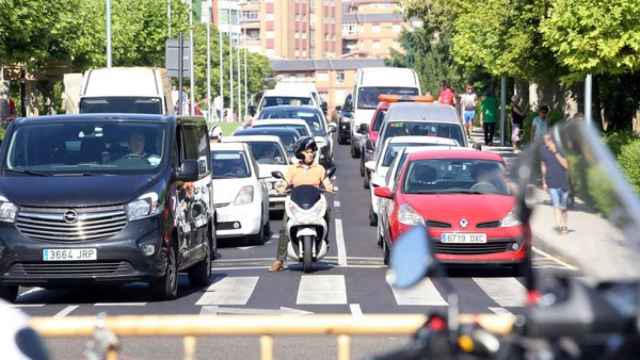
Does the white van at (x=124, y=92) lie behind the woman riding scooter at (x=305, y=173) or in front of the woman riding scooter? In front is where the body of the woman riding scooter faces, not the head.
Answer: behind

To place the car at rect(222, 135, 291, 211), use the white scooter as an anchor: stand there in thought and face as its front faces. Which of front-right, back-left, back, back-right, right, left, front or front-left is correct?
back

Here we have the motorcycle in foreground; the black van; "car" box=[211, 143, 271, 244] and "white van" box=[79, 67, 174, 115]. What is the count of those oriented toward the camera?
3

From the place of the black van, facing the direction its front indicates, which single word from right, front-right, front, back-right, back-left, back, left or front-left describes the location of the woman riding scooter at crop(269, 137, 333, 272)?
back-left

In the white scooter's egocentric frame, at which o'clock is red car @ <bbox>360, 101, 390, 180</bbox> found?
The red car is roughly at 6 o'clock from the white scooter.

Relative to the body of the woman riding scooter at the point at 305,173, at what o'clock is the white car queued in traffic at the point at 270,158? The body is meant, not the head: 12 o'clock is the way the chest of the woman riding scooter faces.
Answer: The white car queued in traffic is roughly at 6 o'clock from the woman riding scooter.

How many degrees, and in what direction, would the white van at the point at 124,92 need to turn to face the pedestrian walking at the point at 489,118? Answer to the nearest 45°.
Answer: approximately 135° to its left

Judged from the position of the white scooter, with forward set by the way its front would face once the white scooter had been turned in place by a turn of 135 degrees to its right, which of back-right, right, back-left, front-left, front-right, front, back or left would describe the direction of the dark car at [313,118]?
front-right
